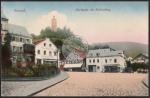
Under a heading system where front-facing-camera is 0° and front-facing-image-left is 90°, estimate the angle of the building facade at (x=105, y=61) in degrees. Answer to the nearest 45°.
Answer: approximately 0°

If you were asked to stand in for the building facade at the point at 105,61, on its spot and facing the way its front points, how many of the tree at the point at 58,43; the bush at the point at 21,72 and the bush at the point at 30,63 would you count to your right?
3

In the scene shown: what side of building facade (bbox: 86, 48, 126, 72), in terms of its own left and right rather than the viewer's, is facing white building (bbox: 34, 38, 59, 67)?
right

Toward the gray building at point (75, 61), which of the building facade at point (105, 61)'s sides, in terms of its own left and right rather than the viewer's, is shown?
right

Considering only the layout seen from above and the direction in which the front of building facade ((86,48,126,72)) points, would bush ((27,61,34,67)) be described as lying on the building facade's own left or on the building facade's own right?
on the building facade's own right

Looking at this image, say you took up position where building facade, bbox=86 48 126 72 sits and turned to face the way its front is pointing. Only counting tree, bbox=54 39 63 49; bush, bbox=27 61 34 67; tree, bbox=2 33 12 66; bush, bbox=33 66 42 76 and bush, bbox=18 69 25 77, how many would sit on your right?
5

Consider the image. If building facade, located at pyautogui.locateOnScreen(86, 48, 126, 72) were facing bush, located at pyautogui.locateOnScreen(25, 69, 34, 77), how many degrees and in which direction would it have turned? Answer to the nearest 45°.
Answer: approximately 90° to its right
